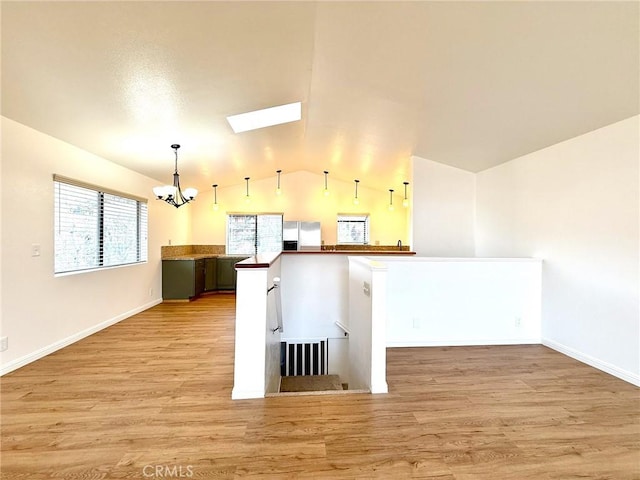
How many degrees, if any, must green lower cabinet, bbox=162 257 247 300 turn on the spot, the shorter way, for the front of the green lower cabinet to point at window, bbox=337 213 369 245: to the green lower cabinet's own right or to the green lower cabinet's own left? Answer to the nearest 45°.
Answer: approximately 45° to the green lower cabinet's own left

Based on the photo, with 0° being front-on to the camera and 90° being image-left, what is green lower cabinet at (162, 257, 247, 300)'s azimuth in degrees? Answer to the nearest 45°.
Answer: approximately 315°

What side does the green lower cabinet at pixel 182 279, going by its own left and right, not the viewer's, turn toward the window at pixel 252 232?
left

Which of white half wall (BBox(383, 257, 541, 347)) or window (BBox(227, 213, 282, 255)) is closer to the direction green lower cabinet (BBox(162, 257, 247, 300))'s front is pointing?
the white half wall

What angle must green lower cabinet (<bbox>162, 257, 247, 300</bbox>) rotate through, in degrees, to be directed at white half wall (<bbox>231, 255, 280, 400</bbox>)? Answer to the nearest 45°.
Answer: approximately 45° to its right

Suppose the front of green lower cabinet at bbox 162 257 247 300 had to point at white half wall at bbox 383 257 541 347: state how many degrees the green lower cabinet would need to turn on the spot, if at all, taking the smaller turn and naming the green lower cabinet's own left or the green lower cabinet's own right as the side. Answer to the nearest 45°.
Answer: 0° — it already faces it

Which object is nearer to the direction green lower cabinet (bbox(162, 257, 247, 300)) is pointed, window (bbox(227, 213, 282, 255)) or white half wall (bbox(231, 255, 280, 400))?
the white half wall
